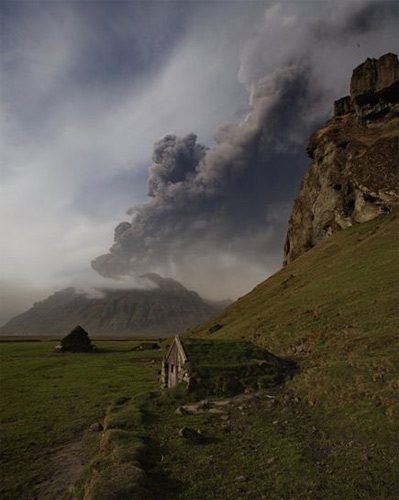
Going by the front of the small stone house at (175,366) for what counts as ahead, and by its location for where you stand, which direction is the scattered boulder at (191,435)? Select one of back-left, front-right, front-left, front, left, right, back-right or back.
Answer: front-left

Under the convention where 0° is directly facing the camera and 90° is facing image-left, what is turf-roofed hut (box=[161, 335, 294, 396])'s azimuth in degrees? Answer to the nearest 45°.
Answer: approximately 45°

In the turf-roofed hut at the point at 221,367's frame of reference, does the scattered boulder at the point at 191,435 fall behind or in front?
in front

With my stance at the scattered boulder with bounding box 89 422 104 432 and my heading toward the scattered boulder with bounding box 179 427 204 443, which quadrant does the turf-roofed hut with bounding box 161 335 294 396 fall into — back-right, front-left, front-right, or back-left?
front-left

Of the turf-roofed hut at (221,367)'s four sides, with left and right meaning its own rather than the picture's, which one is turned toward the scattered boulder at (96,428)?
front
